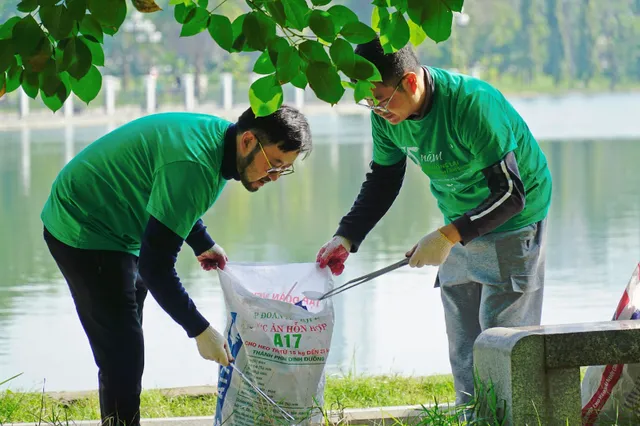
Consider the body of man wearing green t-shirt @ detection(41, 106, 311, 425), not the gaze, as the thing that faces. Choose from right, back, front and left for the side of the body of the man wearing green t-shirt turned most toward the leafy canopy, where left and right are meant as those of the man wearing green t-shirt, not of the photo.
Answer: right

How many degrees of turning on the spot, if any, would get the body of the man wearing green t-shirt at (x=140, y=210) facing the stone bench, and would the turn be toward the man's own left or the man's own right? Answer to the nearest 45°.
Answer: approximately 45° to the man's own right

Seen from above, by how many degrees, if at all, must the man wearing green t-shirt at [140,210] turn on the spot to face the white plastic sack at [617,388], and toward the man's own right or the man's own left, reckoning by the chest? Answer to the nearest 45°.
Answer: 0° — they already face it

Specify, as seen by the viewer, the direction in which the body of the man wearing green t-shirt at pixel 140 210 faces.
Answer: to the viewer's right

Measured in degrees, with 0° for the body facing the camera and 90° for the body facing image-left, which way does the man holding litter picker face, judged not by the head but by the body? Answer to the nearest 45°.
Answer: approximately 45°

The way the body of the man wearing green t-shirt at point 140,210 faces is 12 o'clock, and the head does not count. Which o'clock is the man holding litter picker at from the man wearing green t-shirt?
The man holding litter picker is roughly at 12 o'clock from the man wearing green t-shirt.

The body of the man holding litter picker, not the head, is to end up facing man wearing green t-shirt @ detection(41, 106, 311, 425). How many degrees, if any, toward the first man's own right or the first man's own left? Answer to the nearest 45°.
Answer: approximately 45° to the first man's own right

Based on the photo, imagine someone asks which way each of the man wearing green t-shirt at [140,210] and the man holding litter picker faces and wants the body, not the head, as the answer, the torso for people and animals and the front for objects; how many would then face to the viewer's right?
1

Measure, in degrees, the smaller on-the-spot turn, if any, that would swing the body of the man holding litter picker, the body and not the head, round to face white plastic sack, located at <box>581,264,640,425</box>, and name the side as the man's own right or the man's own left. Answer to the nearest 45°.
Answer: approximately 90° to the man's own left

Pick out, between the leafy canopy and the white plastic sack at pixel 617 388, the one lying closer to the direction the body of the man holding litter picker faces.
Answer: the leafy canopy
